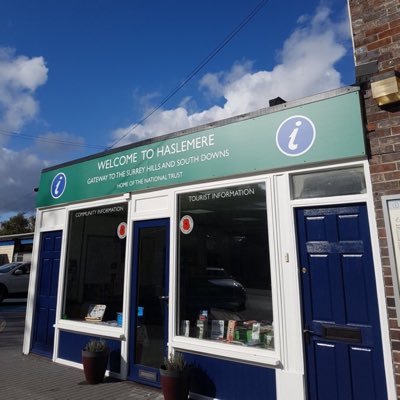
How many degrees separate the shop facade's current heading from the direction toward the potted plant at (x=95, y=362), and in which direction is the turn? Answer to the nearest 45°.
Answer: approximately 90° to its right

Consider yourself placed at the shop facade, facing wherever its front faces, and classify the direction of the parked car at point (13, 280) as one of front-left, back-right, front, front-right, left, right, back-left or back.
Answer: right

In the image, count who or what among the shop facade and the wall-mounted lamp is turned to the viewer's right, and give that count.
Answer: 0

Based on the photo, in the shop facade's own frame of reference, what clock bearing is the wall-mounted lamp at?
The wall-mounted lamp is roughly at 9 o'clock from the shop facade.

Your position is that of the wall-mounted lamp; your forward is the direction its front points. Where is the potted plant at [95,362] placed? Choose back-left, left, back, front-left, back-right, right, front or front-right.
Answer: front-right

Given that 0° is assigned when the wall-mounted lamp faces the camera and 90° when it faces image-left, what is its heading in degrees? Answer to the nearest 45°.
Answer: approximately 45°

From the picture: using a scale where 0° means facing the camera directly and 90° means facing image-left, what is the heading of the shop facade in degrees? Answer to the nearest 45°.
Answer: approximately 45°
